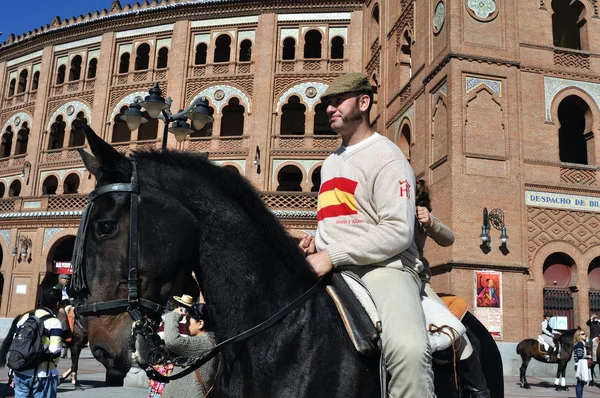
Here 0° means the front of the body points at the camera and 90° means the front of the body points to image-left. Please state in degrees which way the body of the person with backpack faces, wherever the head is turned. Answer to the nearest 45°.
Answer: approximately 225°

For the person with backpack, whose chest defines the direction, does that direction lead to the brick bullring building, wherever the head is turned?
yes

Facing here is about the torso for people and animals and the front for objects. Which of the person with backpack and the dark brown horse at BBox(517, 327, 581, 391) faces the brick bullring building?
the person with backpack

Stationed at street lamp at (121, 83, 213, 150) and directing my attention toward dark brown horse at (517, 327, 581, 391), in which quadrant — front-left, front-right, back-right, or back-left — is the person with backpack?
back-right
